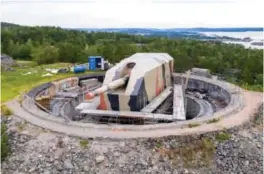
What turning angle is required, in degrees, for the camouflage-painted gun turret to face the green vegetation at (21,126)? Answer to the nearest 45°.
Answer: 0° — it already faces it

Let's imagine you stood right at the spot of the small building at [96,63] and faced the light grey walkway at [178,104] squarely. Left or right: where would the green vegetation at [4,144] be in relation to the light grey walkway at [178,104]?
right

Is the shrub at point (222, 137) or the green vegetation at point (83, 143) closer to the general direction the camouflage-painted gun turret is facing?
the green vegetation

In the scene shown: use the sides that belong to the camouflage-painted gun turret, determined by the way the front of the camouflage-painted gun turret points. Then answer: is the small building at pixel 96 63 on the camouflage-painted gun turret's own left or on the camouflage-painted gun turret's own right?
on the camouflage-painted gun turret's own right

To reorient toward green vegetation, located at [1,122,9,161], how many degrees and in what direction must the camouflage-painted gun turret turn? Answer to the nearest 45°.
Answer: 0° — it already faces it

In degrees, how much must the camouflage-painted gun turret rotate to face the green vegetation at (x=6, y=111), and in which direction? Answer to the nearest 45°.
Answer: approximately 45° to its right

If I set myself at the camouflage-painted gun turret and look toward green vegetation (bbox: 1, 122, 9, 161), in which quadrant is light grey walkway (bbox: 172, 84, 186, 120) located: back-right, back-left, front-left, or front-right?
back-left

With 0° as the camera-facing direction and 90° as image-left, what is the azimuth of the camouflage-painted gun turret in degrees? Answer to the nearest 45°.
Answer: approximately 45°

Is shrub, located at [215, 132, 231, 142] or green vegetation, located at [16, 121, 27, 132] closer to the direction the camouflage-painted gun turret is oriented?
the green vegetation

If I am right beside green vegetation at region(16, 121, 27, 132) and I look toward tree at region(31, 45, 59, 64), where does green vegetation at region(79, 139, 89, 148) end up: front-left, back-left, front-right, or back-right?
back-right

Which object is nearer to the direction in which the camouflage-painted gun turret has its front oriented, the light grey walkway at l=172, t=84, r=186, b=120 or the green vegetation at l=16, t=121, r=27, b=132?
the green vegetation

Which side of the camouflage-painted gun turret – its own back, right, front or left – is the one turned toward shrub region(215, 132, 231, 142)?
left

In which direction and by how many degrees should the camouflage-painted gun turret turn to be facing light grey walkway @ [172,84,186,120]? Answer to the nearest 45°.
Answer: approximately 135° to its left

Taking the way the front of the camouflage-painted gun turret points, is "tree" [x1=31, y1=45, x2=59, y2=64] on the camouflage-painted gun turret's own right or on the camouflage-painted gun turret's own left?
on the camouflage-painted gun turret's own right
